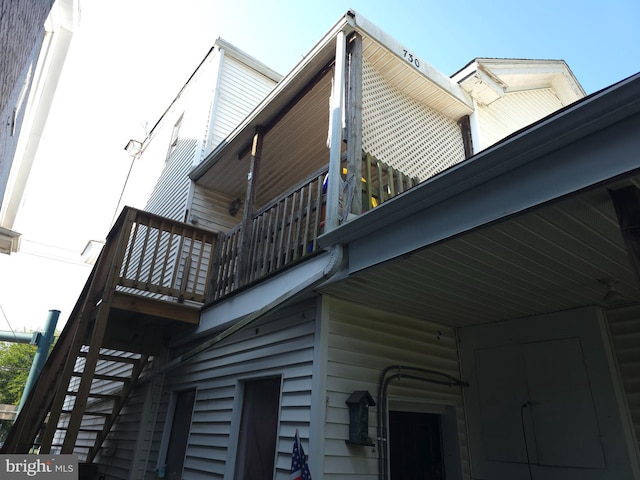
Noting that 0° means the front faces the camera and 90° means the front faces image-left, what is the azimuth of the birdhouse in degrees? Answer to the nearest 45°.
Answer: approximately 315°
